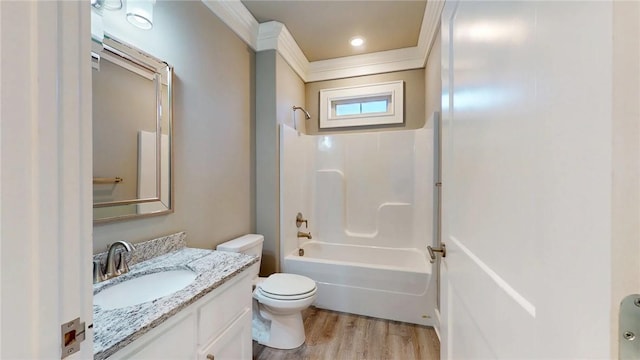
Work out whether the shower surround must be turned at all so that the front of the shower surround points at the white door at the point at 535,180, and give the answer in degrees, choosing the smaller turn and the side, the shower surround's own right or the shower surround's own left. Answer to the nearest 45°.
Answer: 0° — it already faces it

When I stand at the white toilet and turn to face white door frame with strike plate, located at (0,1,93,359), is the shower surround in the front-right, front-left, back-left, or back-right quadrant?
back-left

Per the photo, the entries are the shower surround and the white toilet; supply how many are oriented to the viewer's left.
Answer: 0

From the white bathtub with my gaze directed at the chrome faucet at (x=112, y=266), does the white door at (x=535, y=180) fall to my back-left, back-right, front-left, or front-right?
front-left

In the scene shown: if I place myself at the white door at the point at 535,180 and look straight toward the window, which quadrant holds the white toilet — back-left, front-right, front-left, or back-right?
front-left

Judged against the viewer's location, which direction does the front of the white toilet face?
facing the viewer and to the right of the viewer

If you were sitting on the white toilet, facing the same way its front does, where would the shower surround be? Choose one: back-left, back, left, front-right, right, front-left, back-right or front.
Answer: left

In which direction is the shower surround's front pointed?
toward the camera

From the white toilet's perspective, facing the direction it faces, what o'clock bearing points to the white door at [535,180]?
The white door is roughly at 1 o'clock from the white toilet.

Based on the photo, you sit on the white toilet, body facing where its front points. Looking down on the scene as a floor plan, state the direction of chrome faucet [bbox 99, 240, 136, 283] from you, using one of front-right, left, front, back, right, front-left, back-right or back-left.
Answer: right
